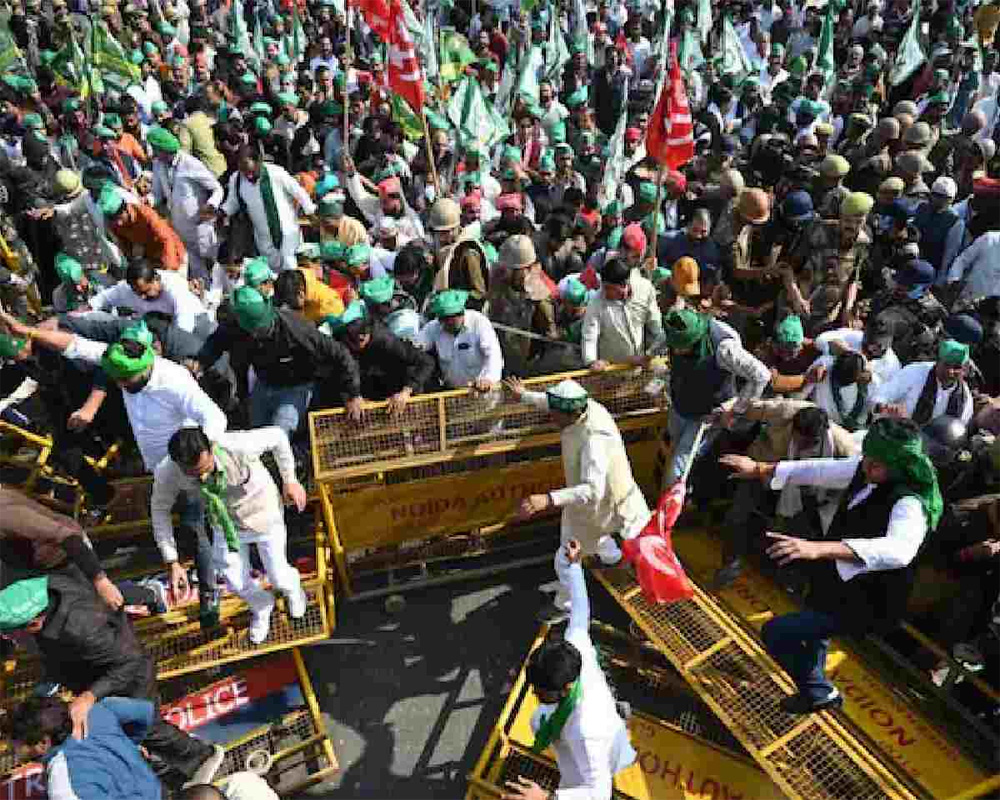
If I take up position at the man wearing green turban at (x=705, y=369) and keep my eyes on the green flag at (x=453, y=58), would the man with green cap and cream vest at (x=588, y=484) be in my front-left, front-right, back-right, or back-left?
back-left

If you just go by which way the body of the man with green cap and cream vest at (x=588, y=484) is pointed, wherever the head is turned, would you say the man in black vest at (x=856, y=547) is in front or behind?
behind

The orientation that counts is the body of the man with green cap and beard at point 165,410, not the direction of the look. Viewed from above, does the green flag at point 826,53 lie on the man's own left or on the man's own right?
on the man's own left

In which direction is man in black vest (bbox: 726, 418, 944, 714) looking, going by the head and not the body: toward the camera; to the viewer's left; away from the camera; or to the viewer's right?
to the viewer's left

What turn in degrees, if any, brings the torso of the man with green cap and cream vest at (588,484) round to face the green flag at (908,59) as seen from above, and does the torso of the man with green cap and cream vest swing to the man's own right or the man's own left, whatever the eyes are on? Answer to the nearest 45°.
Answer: approximately 135° to the man's own right

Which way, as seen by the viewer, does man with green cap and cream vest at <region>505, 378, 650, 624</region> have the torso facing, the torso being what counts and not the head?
to the viewer's left

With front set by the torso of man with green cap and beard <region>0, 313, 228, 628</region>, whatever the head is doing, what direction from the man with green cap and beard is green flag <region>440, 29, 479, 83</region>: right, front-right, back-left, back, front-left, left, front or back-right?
back-left

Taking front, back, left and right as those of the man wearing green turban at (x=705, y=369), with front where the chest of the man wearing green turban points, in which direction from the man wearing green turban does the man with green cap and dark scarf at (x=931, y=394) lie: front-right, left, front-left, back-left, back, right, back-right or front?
back-left

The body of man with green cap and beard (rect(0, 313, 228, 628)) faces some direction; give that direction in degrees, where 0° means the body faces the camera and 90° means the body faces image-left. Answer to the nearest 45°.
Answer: approximately 0°

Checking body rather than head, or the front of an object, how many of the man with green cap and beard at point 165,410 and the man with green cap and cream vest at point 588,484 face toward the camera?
1

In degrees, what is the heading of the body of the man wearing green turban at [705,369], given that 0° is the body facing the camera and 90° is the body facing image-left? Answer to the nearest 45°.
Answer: approximately 45°
